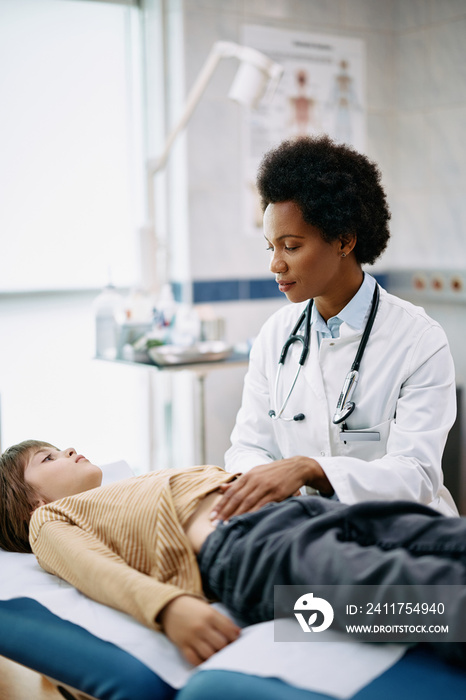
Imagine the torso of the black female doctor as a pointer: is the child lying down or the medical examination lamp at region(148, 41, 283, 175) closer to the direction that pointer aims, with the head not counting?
the child lying down

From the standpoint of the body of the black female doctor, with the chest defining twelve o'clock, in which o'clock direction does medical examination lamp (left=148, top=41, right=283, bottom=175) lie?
The medical examination lamp is roughly at 4 o'clock from the black female doctor.

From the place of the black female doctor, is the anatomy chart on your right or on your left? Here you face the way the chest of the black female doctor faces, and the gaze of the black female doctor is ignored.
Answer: on your right

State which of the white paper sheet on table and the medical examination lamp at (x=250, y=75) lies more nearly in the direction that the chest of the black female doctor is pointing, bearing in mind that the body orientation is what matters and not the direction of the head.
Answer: the white paper sheet on table

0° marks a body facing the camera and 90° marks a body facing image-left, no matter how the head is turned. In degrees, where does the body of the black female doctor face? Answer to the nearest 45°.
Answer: approximately 45°

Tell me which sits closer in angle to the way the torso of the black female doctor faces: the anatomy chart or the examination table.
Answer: the examination table

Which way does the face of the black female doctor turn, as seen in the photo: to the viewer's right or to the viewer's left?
to the viewer's left
